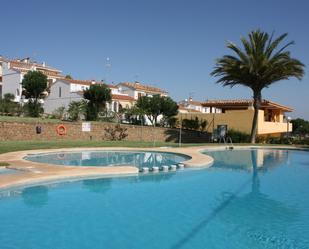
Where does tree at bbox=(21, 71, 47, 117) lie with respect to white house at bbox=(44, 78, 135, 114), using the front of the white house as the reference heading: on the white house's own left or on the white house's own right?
on the white house's own right

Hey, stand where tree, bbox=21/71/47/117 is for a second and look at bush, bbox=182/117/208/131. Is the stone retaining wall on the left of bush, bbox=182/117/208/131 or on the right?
right

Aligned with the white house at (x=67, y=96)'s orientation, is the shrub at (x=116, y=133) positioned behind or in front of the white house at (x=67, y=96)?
in front

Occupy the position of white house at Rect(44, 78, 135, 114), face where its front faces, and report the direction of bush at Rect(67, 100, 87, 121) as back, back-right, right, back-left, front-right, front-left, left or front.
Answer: front-right

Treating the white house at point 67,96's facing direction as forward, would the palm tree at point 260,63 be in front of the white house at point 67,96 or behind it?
in front

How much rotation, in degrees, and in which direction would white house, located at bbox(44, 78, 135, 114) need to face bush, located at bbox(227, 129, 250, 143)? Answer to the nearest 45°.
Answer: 0° — it already faces it

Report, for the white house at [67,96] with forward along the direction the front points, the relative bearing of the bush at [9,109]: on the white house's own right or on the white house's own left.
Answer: on the white house's own right

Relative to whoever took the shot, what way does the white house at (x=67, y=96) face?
facing the viewer and to the right of the viewer

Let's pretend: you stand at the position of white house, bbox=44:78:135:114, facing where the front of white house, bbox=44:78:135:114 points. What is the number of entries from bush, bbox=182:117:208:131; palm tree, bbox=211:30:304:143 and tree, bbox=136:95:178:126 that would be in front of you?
3
